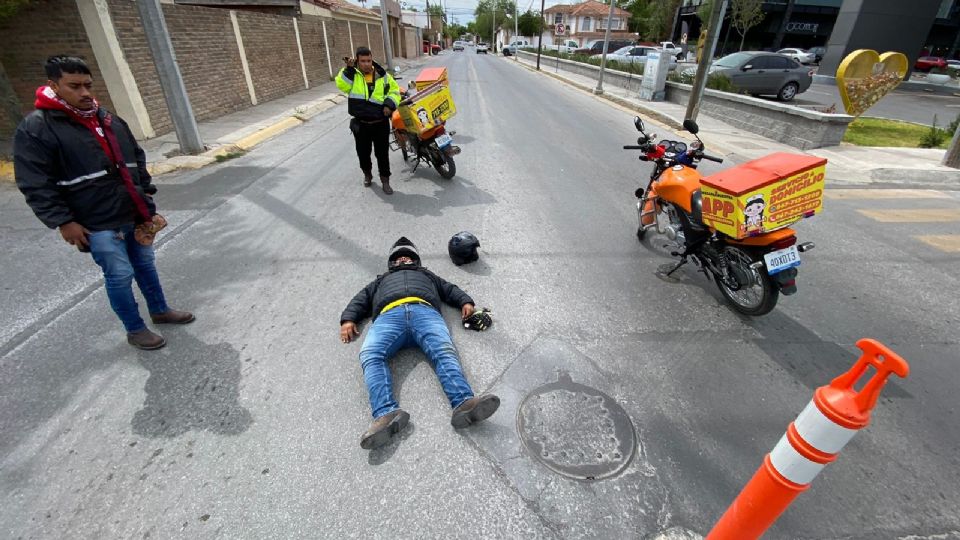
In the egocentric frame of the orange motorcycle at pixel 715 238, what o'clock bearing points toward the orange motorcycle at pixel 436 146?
the orange motorcycle at pixel 436 146 is roughly at 11 o'clock from the orange motorcycle at pixel 715 238.

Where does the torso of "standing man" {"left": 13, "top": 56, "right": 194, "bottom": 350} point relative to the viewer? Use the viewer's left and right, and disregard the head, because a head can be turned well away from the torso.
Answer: facing the viewer and to the right of the viewer

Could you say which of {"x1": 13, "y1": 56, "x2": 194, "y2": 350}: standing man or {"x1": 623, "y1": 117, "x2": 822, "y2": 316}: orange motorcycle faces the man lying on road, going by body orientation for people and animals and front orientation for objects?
the standing man

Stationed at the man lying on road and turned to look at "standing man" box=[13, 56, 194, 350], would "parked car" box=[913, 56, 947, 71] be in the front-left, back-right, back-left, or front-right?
back-right

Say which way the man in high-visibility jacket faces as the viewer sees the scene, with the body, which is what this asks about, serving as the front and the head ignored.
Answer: toward the camera

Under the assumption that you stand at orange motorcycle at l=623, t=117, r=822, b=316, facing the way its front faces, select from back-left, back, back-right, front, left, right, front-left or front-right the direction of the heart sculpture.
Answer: front-right

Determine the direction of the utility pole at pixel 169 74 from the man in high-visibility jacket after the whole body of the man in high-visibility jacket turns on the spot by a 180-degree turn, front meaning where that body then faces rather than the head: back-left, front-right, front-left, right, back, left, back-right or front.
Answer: front-left

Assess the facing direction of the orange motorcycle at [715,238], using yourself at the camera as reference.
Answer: facing away from the viewer and to the left of the viewer

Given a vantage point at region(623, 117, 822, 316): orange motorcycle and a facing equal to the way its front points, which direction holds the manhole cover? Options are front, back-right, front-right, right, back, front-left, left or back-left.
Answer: back-left

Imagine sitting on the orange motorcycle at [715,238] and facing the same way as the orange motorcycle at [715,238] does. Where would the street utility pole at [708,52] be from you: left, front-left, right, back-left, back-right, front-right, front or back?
front-right

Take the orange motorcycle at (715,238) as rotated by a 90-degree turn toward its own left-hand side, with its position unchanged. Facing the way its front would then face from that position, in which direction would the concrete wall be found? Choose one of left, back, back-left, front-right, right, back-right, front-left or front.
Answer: back-right
